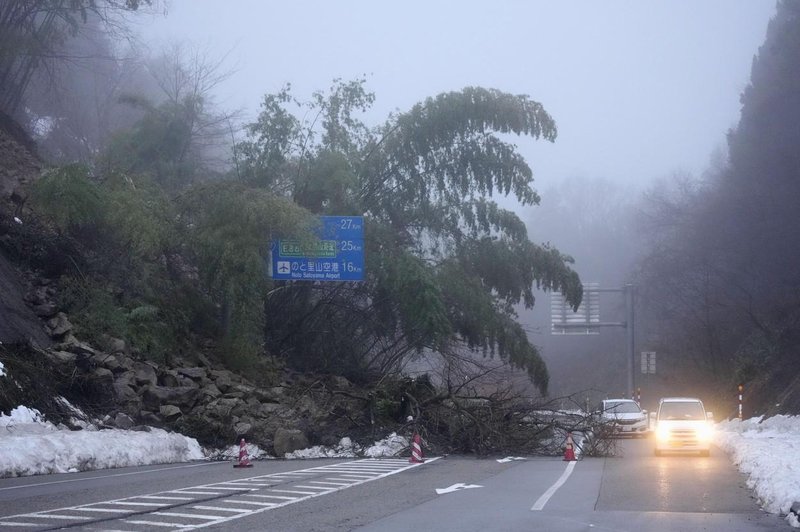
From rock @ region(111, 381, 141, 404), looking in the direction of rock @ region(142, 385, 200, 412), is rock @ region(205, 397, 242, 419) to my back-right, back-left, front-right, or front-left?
front-right

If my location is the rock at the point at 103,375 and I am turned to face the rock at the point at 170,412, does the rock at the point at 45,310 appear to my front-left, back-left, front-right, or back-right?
back-left

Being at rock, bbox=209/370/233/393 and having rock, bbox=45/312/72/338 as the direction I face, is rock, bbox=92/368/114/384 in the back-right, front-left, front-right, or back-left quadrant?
front-left

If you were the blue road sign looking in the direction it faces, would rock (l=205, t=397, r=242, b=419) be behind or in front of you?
in front

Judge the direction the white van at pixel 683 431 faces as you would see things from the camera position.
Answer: facing the viewer

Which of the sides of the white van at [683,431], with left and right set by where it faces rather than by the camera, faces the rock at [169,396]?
right

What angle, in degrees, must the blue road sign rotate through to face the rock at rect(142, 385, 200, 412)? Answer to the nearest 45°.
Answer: approximately 45° to its right

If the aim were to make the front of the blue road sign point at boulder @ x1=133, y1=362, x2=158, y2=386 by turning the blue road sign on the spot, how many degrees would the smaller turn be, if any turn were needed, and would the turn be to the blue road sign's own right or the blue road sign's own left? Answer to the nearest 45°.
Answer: approximately 45° to the blue road sign's own right

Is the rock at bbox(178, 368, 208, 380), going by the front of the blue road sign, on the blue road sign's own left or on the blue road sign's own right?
on the blue road sign's own right

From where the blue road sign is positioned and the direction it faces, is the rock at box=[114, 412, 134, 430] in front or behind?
in front

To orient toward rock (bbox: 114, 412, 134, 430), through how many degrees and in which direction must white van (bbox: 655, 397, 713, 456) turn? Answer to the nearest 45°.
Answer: approximately 45° to its right

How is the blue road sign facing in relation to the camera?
toward the camera

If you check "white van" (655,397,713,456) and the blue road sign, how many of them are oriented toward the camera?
2
